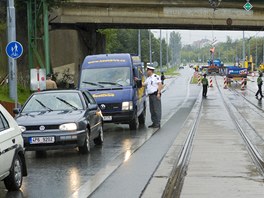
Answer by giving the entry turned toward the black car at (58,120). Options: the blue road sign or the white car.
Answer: the blue road sign

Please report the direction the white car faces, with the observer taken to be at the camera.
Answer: facing the viewer and to the left of the viewer

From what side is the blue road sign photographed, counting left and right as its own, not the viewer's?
front

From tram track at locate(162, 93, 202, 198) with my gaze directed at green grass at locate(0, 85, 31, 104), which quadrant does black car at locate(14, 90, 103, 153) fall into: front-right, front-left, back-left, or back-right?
front-left

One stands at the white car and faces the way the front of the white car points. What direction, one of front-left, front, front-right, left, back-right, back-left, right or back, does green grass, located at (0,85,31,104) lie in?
back-right

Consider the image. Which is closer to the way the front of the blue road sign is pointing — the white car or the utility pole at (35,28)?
the white car

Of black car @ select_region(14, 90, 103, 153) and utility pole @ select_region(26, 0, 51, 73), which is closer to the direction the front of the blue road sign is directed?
the black car

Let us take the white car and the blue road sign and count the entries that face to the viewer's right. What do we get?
0

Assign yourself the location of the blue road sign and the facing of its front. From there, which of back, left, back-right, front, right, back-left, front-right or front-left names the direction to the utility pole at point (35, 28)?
back

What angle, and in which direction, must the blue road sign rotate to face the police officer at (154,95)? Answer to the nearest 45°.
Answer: approximately 90° to its left

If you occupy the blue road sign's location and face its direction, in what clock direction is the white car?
The white car is roughly at 12 o'clock from the blue road sign.

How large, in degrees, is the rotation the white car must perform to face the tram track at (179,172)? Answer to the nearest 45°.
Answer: approximately 135° to its left

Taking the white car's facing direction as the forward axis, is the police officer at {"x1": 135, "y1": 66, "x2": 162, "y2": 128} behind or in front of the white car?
behind

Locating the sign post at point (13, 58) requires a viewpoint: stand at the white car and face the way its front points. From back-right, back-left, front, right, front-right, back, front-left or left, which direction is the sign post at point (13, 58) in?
back-right
